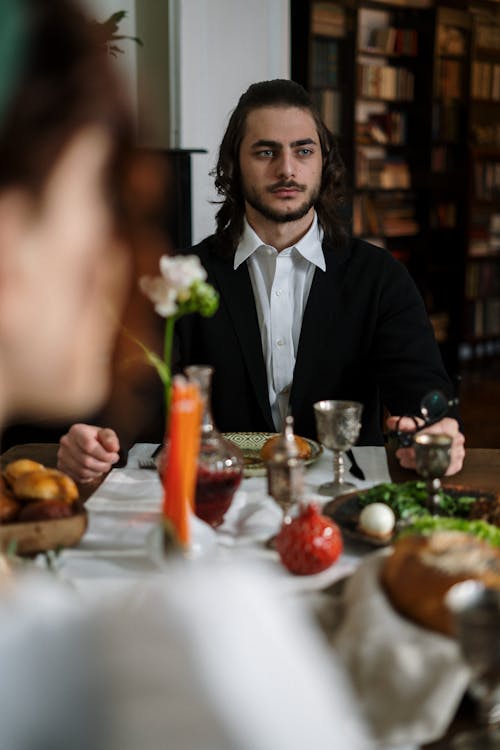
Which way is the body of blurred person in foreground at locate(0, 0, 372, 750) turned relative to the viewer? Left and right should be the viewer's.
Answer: facing away from the viewer and to the right of the viewer

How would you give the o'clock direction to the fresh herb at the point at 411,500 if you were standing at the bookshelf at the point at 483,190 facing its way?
The fresh herb is roughly at 12 o'clock from the bookshelf.

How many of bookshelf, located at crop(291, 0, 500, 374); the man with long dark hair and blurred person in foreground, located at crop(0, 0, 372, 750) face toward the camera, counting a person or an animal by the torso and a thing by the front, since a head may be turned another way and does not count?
2

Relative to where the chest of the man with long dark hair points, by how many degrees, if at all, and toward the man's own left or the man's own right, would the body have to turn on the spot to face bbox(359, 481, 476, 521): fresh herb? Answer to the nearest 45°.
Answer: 0° — they already face it

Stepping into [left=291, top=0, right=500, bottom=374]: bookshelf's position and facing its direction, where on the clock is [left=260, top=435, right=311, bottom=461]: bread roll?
The bread roll is roughly at 12 o'clock from the bookshelf.

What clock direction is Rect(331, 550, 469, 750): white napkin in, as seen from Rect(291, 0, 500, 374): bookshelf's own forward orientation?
The white napkin is roughly at 12 o'clock from the bookshelf.

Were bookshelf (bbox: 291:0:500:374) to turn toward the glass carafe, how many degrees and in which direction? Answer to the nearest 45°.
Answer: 0° — it already faces it

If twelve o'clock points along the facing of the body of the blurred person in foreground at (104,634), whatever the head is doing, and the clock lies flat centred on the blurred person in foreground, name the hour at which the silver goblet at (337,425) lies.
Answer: The silver goblet is roughly at 11 o'clock from the blurred person in foreground.
